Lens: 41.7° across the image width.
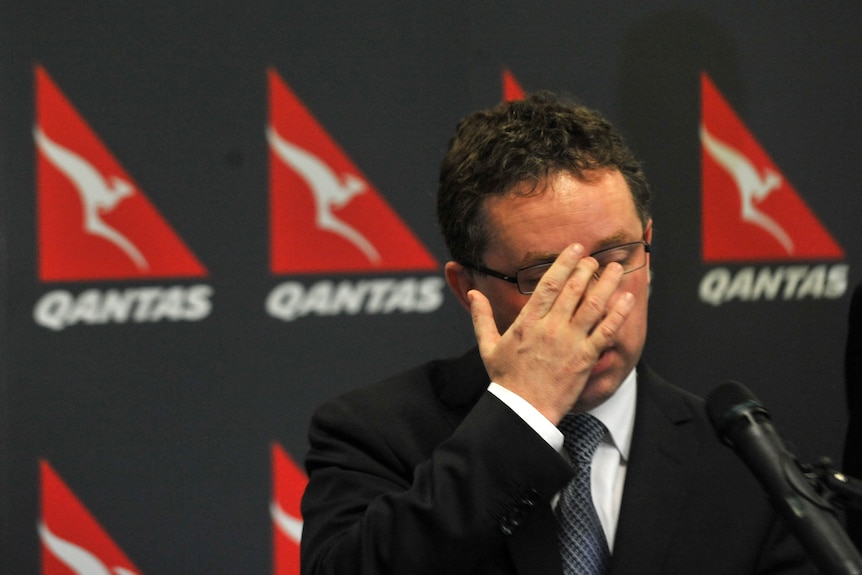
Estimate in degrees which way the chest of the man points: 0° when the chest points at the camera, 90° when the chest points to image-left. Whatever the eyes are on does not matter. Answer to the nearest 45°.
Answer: approximately 315°

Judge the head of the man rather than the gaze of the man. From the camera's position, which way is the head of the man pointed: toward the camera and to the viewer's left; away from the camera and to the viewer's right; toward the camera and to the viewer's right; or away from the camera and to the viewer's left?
toward the camera and to the viewer's right
